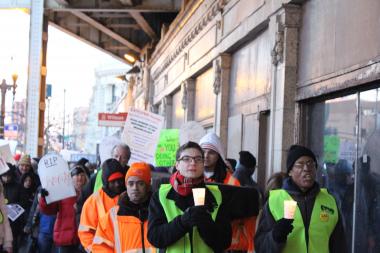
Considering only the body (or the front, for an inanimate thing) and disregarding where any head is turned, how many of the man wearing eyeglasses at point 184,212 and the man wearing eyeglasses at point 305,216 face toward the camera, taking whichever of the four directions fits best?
2

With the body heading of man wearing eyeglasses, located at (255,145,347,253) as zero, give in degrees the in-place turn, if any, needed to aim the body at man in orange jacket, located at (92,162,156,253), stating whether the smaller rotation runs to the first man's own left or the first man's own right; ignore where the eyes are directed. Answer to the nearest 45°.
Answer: approximately 90° to the first man's own right

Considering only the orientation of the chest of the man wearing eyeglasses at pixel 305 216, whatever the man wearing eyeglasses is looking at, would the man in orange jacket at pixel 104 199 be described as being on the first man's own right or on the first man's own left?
on the first man's own right

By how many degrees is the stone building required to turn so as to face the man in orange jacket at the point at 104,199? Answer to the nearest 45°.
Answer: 0° — it already faces them

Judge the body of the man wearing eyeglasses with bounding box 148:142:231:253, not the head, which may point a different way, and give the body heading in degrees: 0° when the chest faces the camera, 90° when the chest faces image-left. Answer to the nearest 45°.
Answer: approximately 0°

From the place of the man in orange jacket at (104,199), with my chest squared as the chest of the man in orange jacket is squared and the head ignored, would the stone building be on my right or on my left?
on my left

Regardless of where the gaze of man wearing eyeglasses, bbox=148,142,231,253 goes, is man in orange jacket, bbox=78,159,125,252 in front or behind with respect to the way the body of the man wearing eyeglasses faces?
behind
